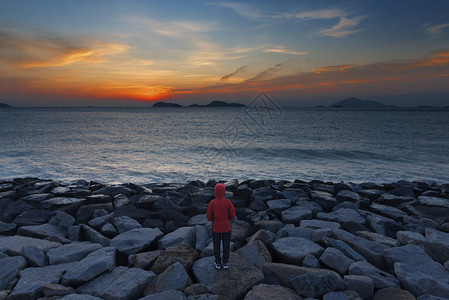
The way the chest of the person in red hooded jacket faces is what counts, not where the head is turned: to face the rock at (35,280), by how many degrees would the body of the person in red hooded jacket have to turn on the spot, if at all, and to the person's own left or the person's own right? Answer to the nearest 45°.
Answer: approximately 90° to the person's own left

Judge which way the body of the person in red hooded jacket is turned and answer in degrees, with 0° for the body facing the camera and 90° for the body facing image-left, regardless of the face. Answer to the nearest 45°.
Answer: approximately 180°

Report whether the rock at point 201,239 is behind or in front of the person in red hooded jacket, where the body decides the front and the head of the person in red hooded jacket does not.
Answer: in front

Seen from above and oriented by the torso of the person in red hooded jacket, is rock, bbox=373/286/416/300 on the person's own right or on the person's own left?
on the person's own right

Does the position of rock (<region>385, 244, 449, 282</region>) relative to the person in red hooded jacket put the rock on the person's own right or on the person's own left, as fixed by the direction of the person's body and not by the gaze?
on the person's own right

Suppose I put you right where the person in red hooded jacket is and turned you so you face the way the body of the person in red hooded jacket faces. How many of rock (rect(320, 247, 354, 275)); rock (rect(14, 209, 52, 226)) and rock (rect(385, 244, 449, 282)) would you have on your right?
2

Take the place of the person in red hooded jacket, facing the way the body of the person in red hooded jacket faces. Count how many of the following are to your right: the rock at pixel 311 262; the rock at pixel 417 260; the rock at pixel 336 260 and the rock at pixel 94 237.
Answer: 3

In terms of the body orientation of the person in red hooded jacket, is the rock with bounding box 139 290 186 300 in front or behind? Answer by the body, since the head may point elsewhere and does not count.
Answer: behind

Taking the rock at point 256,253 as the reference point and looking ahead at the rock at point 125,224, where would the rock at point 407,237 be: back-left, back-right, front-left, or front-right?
back-right

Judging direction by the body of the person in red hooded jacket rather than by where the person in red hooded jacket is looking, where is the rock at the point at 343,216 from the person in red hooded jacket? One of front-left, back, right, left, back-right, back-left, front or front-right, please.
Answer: front-right

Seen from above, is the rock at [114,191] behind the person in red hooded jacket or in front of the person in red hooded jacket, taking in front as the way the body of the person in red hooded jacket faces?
in front

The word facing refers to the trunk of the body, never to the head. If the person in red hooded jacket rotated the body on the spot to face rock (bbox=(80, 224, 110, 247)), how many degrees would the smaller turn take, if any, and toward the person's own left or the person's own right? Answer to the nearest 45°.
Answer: approximately 45° to the person's own left

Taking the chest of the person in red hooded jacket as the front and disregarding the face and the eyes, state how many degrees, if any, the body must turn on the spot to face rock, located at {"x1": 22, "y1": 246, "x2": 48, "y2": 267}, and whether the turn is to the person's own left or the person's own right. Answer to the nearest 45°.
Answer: approximately 90° to the person's own left

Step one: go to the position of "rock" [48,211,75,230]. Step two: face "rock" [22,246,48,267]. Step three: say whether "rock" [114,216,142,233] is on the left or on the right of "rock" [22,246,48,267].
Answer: left

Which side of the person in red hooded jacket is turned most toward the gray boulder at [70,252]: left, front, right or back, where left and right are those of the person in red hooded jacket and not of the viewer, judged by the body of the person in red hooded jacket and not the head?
left
